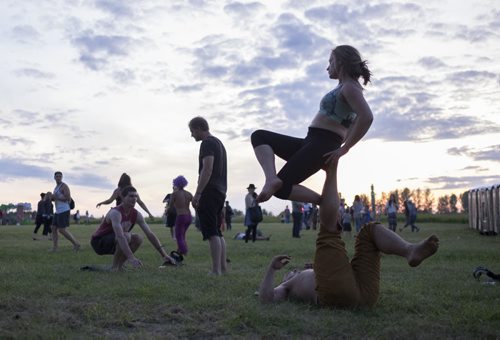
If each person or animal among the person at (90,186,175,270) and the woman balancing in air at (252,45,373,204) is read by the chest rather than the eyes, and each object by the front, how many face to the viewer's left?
1

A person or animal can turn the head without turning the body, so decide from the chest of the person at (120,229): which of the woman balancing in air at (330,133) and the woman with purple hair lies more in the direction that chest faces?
the woman balancing in air

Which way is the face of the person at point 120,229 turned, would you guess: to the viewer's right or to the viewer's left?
to the viewer's right

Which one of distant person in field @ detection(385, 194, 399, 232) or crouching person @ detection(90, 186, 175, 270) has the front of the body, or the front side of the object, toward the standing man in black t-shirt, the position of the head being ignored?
crouching person @ detection(90, 186, 175, 270)

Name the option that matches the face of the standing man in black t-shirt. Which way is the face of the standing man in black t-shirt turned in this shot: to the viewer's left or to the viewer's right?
to the viewer's left

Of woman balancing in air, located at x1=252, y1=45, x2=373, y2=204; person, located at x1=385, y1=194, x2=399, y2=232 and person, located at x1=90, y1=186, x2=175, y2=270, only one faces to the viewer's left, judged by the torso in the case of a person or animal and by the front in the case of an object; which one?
the woman balancing in air

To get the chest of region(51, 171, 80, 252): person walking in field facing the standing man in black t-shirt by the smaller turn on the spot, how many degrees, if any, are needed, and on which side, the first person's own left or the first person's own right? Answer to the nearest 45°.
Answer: approximately 45° to the first person's own left

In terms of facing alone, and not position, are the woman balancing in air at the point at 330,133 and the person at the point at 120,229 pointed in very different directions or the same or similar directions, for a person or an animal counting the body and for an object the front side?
very different directions

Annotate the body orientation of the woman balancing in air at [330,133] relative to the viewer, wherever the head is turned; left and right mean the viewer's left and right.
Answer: facing to the left of the viewer
